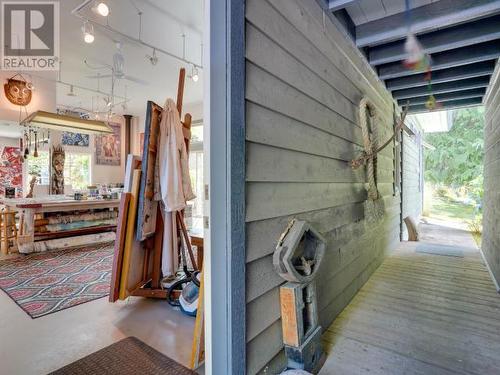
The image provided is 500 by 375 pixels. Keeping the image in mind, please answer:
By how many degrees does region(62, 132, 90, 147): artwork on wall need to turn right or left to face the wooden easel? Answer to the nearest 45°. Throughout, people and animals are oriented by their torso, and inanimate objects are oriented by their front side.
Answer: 0° — it already faces it

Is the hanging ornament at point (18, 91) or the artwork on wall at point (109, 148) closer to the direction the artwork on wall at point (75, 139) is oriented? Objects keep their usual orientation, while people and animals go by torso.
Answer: the hanging ornament

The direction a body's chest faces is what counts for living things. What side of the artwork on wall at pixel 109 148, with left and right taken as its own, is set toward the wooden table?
front

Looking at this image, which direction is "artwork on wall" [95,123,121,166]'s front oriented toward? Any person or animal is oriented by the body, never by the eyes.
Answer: toward the camera

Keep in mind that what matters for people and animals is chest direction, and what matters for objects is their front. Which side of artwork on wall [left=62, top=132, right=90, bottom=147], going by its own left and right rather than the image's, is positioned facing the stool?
front

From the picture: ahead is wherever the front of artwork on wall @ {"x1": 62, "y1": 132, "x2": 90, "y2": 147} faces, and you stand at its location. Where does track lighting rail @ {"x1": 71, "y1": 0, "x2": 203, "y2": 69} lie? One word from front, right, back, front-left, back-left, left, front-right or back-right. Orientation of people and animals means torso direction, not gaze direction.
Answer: front

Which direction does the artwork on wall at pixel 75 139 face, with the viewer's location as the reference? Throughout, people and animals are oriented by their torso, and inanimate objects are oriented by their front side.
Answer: facing the viewer

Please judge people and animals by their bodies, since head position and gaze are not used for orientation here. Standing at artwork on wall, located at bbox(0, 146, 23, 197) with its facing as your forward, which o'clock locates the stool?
The stool is roughly at 12 o'clock from the artwork on wall.

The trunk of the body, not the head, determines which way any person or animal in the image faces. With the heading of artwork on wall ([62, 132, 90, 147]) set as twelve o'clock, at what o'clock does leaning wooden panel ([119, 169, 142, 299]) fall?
The leaning wooden panel is roughly at 12 o'clock from the artwork on wall.

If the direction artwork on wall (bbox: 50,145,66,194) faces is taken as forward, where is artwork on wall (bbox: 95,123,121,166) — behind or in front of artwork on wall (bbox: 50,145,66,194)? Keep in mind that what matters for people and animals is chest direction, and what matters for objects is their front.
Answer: behind

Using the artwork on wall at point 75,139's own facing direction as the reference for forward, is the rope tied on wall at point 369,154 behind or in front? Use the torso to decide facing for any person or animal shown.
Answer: in front
